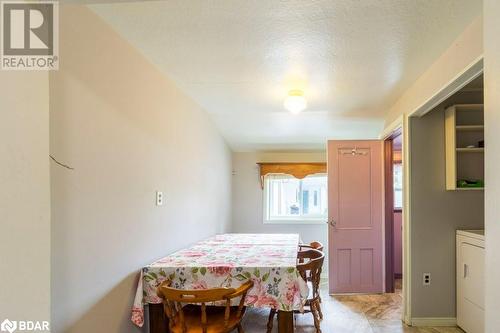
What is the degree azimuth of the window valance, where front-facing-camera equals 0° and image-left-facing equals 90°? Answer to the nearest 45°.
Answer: approximately 0°

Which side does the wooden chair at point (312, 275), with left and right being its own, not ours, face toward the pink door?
right

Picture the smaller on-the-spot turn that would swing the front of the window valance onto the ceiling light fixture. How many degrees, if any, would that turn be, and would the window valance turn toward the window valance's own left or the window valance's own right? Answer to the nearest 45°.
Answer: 0° — it already faces it

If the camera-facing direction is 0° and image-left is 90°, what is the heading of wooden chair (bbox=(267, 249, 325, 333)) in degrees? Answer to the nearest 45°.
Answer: approximately 90°

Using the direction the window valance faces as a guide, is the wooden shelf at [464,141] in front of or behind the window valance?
in front

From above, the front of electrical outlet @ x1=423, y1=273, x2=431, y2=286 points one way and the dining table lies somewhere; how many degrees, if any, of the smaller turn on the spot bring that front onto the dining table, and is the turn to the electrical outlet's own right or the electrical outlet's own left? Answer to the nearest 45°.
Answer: approximately 45° to the electrical outlet's own right

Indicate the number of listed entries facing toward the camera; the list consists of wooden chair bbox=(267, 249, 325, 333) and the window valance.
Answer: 1

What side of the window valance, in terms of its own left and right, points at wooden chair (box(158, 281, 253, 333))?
front

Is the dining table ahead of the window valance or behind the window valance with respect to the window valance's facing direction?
ahead
